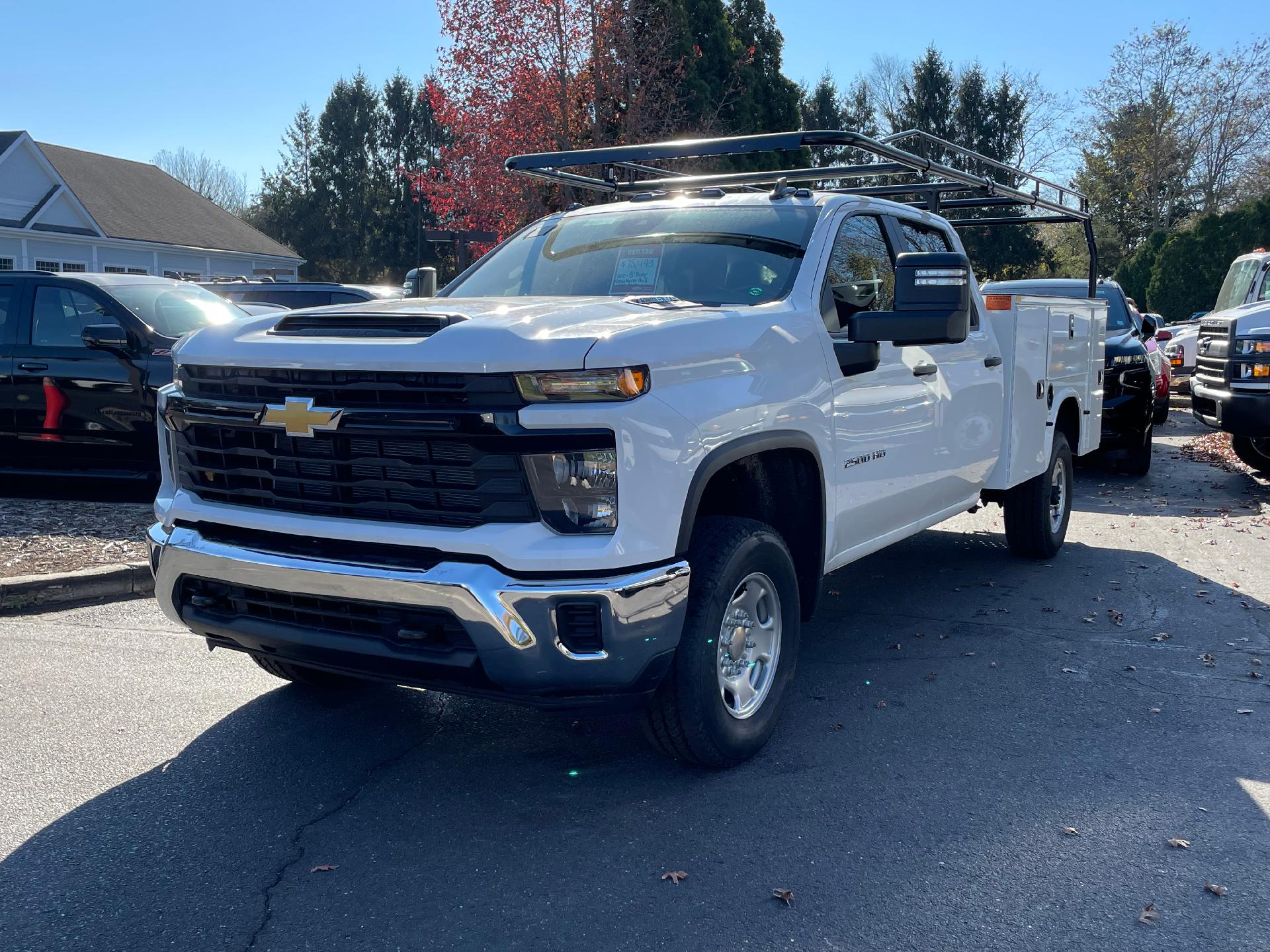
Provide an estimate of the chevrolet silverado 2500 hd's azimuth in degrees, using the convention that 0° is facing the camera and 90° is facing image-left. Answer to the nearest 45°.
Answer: approximately 45°

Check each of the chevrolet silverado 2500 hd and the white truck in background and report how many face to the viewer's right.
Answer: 0

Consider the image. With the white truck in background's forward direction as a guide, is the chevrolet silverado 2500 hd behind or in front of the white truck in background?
in front

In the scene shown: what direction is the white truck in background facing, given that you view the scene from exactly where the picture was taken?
facing the viewer and to the left of the viewer

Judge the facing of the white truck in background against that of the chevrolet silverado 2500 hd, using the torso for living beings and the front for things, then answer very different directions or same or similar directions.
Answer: same or similar directions

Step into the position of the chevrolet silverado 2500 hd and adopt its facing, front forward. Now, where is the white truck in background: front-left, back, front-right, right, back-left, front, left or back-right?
back
